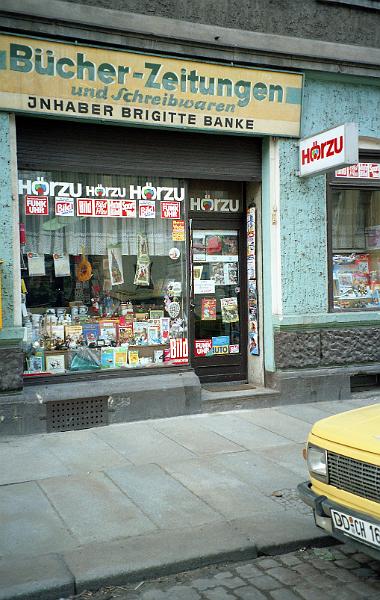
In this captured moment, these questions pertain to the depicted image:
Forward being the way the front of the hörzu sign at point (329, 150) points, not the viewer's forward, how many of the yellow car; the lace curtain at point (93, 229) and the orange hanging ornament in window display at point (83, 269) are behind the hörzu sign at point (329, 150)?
0

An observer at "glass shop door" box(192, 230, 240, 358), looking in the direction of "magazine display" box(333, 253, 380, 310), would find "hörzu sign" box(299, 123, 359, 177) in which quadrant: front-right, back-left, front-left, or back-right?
front-right

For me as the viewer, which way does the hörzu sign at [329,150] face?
facing the viewer and to the left of the viewer

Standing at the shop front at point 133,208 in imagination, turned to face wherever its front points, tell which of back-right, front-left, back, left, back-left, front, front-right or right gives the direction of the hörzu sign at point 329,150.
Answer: left

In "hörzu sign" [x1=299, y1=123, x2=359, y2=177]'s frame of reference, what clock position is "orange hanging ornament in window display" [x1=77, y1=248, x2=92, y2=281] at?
The orange hanging ornament in window display is roughly at 1 o'clock from the hörzu sign.

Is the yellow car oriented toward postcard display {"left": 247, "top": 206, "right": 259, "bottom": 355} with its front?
no

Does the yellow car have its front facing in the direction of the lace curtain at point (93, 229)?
no

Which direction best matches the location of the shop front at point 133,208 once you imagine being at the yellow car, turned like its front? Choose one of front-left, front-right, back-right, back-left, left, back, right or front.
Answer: right

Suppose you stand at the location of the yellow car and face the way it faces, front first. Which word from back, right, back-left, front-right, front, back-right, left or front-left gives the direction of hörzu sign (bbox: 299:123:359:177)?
back-right

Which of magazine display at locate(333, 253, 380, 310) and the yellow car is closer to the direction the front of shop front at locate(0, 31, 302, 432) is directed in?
the yellow car

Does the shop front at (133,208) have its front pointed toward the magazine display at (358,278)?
no

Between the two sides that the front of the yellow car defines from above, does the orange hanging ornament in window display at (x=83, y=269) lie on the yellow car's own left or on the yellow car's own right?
on the yellow car's own right

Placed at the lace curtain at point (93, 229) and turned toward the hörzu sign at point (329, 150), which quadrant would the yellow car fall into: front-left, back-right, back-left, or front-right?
front-right

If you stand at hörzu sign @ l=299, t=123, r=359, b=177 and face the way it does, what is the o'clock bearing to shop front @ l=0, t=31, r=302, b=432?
The shop front is roughly at 1 o'clock from the hörzu sign.

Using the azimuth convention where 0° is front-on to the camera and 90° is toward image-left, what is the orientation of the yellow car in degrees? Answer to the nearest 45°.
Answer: approximately 45°

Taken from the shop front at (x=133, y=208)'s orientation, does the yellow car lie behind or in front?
in front

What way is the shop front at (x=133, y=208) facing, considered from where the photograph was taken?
facing the viewer
